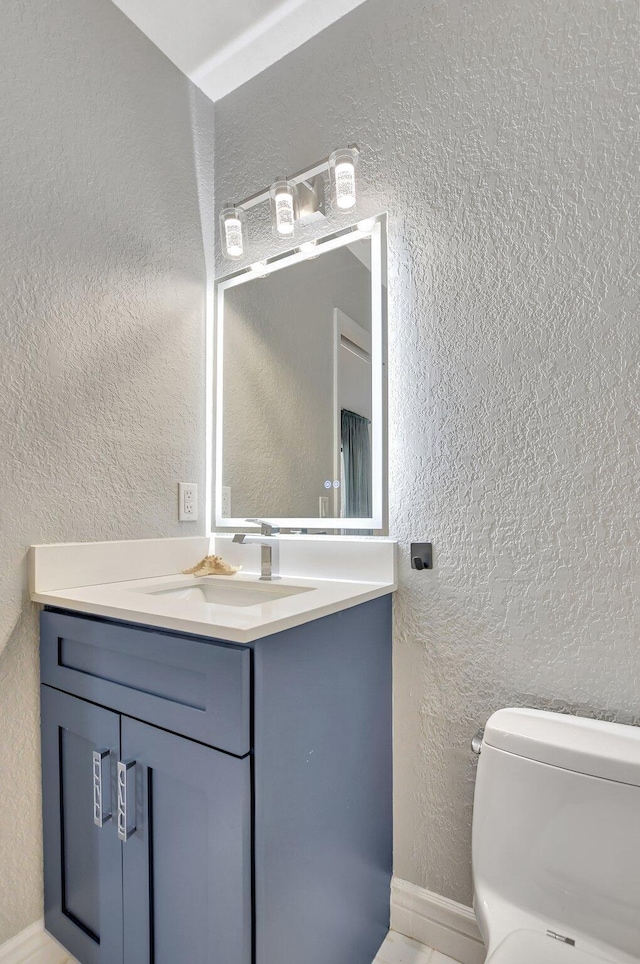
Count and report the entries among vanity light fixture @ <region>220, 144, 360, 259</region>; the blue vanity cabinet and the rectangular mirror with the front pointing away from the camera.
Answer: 0

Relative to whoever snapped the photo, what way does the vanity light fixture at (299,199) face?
facing the viewer and to the left of the viewer

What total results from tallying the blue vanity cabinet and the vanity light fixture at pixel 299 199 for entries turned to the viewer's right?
0

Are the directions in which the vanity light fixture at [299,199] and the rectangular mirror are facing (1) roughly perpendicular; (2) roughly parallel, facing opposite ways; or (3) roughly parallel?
roughly parallel
